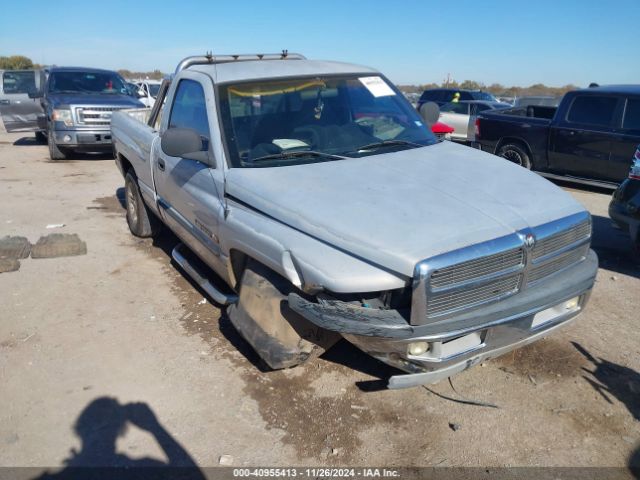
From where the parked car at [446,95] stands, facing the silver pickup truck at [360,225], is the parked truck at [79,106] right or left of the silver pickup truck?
right

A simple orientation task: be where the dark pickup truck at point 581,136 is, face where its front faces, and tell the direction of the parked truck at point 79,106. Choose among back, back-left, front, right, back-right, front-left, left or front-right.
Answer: back-right

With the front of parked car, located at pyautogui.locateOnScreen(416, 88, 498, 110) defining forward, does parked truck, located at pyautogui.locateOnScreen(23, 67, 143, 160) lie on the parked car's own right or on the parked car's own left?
on the parked car's own right

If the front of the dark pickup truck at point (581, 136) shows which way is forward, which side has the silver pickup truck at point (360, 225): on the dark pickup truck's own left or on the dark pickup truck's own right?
on the dark pickup truck's own right

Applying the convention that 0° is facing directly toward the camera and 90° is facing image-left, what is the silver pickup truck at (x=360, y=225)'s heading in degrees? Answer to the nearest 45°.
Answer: approximately 315°

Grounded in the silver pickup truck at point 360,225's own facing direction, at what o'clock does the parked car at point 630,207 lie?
The parked car is roughly at 9 o'clock from the silver pickup truck.

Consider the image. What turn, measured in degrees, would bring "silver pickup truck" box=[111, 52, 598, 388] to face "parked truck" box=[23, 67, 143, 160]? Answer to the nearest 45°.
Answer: approximately 180°
